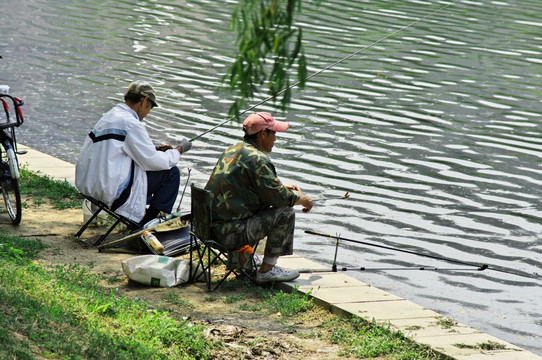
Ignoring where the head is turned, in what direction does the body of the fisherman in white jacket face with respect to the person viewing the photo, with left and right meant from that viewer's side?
facing away from the viewer and to the right of the viewer

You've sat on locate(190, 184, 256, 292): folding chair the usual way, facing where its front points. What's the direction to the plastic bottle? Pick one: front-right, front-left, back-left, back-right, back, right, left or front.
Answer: left

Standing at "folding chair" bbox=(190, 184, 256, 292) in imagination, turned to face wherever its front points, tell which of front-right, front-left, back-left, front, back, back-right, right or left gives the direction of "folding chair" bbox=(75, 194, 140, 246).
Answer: left

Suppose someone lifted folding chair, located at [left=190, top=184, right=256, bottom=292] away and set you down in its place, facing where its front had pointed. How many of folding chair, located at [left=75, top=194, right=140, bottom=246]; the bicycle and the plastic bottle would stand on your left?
3

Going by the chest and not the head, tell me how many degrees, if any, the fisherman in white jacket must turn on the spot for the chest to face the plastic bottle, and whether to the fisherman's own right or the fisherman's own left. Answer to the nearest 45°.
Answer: approximately 90° to the fisherman's own right

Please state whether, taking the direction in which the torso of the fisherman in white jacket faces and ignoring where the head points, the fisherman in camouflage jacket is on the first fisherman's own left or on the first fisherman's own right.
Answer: on the first fisherman's own right

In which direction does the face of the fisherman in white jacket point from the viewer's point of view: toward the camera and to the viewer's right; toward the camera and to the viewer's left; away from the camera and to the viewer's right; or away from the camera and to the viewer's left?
away from the camera and to the viewer's right

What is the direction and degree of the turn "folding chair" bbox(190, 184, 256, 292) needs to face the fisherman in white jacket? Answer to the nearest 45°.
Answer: approximately 90° to its left

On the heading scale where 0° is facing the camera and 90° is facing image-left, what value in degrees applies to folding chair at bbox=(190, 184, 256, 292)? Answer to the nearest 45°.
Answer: approximately 225°

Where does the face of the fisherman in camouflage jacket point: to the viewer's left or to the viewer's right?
to the viewer's right
